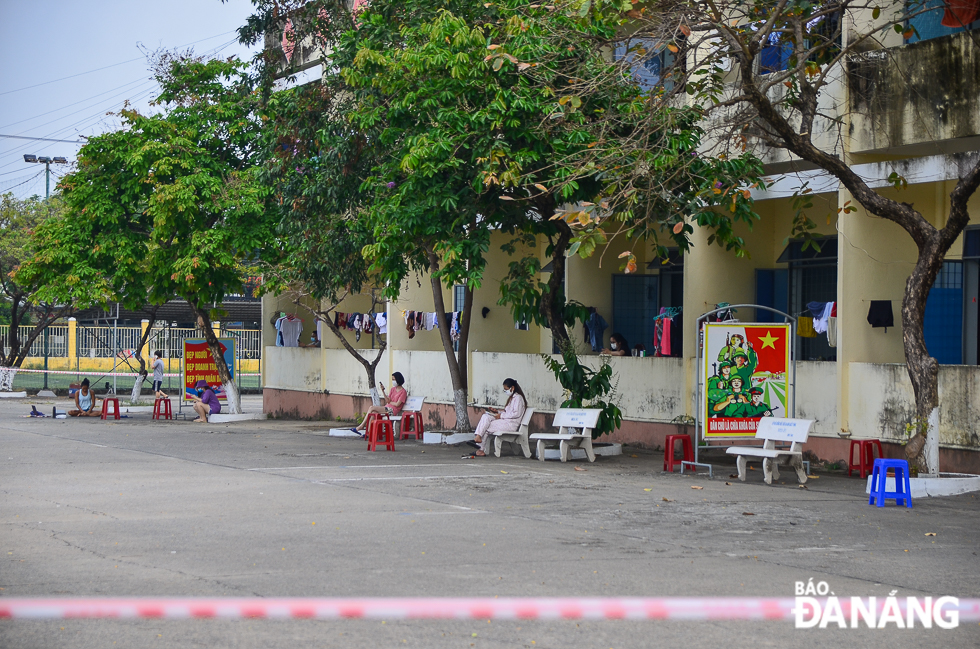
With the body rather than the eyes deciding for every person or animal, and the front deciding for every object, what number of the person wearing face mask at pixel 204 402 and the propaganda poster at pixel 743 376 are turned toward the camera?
1

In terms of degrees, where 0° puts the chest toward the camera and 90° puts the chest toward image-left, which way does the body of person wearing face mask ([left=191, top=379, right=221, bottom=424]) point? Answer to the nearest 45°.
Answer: approximately 90°

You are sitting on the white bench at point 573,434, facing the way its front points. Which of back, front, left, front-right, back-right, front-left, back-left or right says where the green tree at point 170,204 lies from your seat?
right

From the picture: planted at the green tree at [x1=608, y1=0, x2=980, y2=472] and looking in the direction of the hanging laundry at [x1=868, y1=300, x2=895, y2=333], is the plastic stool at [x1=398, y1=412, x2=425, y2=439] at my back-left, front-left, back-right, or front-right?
front-left

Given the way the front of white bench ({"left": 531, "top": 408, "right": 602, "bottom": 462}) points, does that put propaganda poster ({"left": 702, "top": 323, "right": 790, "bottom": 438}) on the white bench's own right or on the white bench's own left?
on the white bench's own left

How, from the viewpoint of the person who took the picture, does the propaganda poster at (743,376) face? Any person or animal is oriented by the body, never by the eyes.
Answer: facing the viewer

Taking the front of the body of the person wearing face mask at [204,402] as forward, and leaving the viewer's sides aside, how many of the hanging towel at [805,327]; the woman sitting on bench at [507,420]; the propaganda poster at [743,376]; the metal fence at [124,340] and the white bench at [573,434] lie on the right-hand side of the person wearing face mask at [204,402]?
1

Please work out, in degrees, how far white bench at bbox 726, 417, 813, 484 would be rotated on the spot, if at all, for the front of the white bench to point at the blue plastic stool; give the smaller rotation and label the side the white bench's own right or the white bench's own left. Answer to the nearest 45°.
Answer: approximately 90° to the white bench's own left

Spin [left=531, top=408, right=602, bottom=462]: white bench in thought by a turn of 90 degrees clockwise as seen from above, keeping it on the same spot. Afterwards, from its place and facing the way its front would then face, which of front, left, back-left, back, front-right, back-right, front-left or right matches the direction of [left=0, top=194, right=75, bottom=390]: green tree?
front

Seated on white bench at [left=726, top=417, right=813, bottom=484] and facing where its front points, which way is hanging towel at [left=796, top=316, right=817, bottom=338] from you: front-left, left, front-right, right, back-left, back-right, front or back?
back-right
